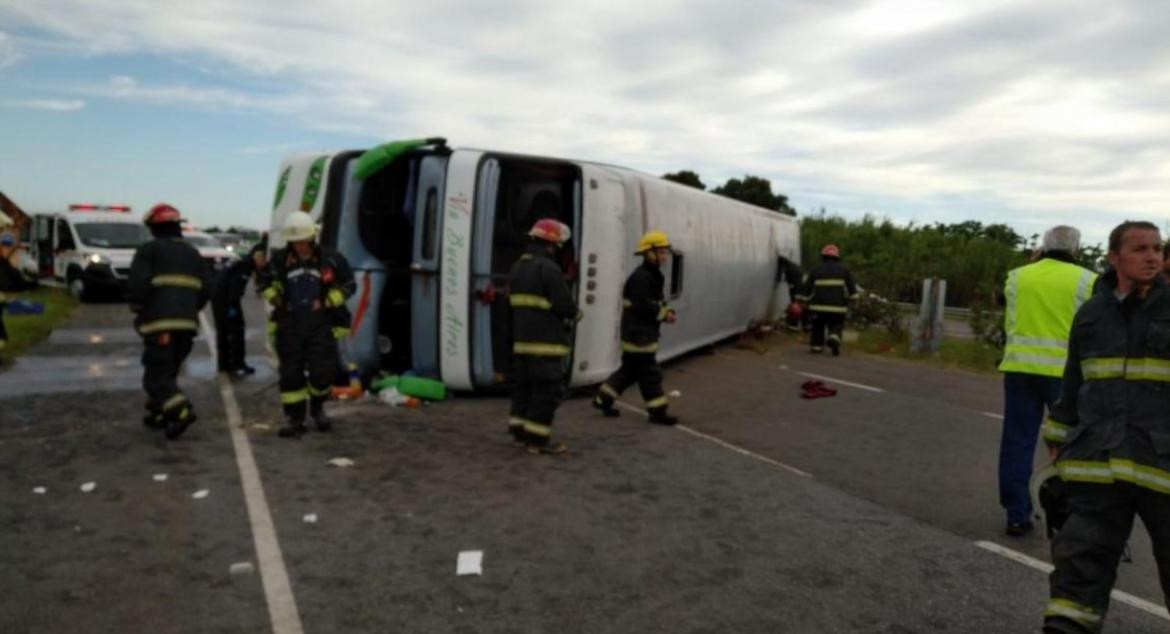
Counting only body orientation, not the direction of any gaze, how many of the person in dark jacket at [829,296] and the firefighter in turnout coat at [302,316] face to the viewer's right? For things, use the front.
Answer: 0

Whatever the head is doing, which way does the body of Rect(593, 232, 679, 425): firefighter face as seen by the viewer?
to the viewer's right

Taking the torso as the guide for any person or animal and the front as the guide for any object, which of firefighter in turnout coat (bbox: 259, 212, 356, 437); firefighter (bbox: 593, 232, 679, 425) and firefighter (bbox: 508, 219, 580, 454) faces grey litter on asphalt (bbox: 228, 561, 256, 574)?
the firefighter in turnout coat

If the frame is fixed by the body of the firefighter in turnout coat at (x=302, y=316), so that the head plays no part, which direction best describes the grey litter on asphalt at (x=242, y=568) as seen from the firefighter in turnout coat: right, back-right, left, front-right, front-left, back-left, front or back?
front

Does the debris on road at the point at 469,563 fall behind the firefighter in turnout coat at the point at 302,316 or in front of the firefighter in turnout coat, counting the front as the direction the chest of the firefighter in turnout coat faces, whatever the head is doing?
in front

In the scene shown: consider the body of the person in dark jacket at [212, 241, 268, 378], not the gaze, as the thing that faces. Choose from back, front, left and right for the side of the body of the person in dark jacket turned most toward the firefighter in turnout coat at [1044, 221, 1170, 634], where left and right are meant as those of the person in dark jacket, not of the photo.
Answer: right
